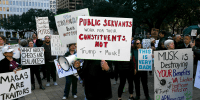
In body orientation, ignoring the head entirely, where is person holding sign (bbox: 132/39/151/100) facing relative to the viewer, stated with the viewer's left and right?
facing the viewer and to the right of the viewer

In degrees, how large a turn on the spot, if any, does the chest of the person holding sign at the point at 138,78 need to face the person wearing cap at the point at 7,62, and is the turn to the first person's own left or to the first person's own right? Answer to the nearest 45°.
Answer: approximately 90° to the first person's own right

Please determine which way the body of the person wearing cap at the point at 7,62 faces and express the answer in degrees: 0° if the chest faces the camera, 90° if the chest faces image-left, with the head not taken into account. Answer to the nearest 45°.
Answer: approximately 315°

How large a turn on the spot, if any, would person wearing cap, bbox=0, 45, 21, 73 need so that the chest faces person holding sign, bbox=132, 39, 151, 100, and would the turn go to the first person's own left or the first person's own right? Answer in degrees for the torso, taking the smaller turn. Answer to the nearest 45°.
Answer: approximately 45° to the first person's own left

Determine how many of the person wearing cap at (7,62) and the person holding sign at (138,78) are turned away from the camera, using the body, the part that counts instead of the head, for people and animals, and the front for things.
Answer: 0
